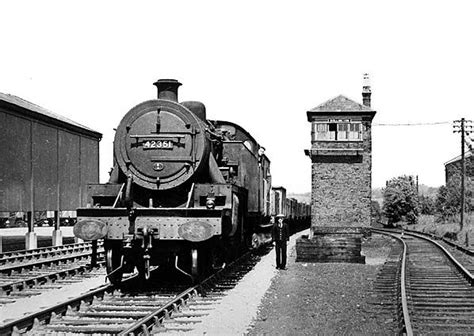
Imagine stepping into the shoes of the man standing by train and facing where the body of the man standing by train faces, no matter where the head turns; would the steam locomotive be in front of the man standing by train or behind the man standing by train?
in front

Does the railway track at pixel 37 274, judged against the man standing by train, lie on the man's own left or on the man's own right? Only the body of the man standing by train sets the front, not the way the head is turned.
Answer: on the man's own right

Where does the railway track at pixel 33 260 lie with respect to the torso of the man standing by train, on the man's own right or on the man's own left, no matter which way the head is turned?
on the man's own right

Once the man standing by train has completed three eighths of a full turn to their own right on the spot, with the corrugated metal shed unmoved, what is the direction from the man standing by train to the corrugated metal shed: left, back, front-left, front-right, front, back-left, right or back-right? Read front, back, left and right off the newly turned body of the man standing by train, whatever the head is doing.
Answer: front

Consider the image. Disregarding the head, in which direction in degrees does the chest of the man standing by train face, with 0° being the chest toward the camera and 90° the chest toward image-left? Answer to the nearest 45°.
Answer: approximately 0°

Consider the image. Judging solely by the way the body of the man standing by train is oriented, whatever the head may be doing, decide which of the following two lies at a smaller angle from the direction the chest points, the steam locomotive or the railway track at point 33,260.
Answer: the steam locomotive
